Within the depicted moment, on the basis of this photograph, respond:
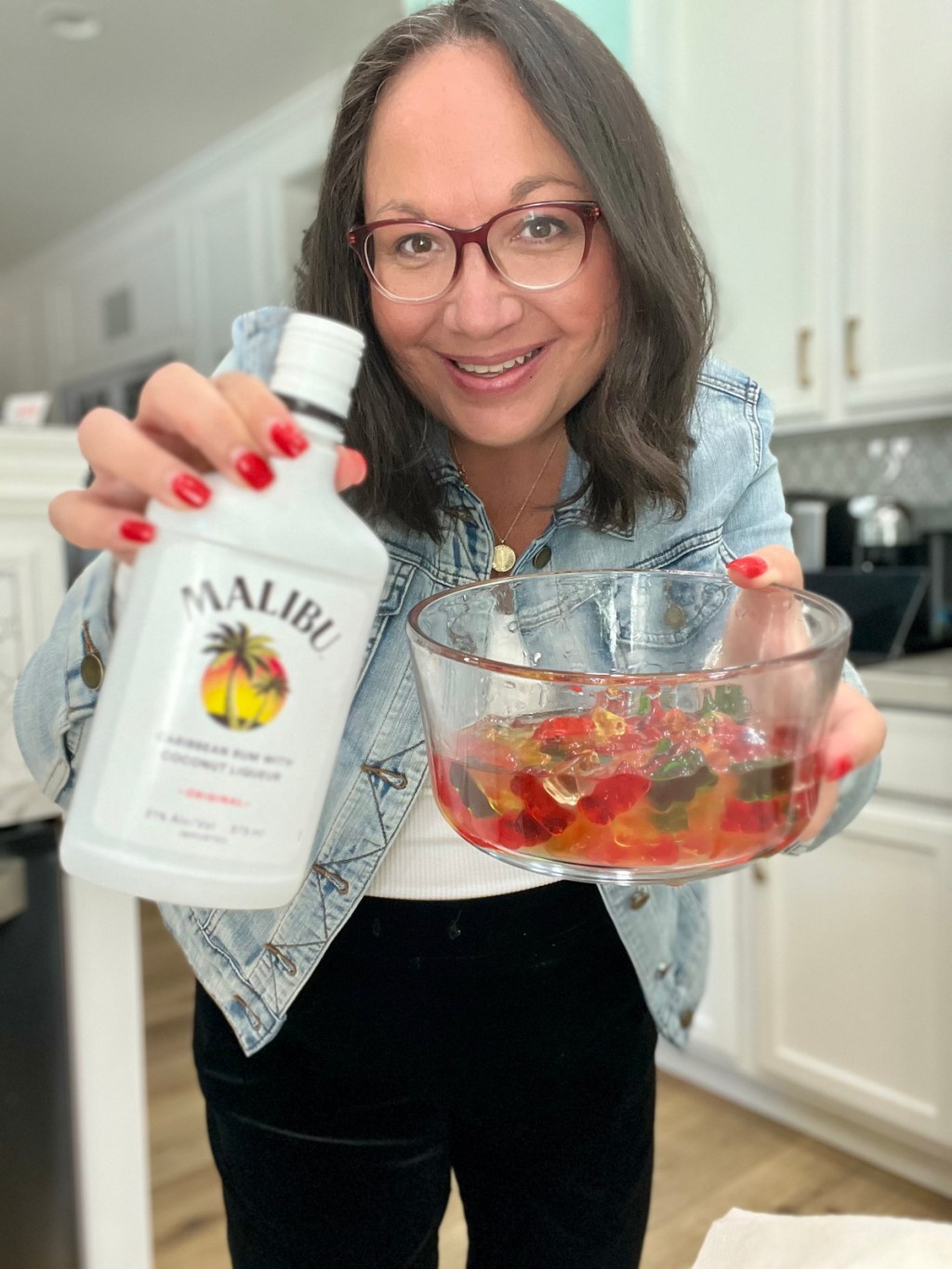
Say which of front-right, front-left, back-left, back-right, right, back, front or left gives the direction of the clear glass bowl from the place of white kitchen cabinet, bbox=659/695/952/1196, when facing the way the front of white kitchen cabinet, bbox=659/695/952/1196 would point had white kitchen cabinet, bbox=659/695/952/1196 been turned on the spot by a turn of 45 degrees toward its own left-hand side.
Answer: front

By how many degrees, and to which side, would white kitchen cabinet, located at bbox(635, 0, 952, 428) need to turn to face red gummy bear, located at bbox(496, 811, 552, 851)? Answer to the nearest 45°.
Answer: approximately 45° to its left

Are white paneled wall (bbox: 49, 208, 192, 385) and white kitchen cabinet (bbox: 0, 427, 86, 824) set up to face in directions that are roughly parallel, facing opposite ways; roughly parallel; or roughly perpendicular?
roughly perpendicular

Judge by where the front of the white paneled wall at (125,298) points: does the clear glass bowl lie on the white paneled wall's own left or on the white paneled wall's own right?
on the white paneled wall's own left

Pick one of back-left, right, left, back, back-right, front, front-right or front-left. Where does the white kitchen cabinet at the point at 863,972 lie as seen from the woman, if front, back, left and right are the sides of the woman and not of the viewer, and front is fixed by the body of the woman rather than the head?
back-left

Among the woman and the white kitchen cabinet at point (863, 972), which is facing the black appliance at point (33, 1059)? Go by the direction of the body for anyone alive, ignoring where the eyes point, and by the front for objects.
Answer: the white kitchen cabinet

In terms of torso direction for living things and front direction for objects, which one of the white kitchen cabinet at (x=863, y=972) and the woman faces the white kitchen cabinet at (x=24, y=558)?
the white kitchen cabinet at (x=863, y=972)

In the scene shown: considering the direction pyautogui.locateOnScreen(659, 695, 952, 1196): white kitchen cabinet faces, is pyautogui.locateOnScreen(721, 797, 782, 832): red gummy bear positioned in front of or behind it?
in front
